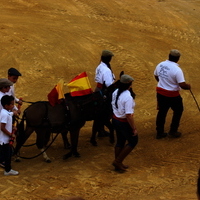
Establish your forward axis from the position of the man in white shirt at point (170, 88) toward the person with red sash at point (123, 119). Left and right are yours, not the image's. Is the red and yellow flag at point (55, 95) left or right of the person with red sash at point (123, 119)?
right

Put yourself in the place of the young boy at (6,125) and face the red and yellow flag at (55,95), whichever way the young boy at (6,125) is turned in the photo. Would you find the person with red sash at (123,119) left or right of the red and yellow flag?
right

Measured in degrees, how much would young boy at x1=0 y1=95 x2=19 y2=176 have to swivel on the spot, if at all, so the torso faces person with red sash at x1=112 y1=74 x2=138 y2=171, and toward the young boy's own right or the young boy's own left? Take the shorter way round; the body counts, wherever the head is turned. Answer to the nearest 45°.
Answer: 0° — they already face them

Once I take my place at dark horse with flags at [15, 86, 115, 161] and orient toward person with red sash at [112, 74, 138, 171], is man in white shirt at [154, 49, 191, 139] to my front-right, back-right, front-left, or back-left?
front-left

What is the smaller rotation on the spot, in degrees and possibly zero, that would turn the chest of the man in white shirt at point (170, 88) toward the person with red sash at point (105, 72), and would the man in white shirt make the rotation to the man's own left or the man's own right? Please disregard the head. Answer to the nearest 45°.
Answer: approximately 135° to the man's own left

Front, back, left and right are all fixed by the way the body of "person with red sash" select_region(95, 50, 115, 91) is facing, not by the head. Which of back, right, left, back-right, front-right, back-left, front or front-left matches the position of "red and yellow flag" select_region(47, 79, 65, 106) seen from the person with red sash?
back-right

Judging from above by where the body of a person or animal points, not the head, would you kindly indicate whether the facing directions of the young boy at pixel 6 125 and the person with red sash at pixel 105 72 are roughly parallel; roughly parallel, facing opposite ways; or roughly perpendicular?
roughly parallel

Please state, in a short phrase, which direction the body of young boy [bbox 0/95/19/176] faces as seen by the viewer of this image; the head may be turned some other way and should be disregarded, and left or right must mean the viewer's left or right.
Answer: facing to the right of the viewer

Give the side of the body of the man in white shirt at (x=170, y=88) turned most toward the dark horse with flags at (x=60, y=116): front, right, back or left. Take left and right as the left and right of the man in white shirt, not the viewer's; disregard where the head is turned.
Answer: back

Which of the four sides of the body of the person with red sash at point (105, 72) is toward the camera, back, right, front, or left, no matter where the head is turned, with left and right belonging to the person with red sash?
right

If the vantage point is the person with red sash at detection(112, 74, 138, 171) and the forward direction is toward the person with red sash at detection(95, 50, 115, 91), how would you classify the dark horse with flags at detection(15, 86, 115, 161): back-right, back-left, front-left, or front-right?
front-left

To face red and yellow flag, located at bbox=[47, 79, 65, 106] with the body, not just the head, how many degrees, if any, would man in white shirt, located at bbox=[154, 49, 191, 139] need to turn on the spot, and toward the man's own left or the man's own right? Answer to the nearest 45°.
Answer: approximately 180°

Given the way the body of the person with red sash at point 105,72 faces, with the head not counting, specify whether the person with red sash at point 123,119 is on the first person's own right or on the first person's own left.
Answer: on the first person's own right
